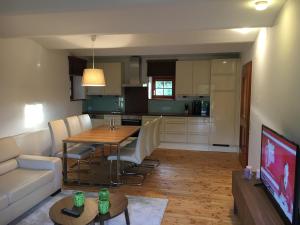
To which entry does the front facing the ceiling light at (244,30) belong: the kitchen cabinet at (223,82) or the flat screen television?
the kitchen cabinet

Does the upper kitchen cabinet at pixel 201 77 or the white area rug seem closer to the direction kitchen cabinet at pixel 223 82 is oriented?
the white area rug

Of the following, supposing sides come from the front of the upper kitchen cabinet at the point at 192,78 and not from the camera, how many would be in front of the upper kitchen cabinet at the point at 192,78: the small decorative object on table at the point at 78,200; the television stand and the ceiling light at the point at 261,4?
3

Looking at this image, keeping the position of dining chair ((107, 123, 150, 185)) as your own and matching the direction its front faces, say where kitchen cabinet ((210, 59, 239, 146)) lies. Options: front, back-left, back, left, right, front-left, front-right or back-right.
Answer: back-right

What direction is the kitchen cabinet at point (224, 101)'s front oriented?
toward the camera

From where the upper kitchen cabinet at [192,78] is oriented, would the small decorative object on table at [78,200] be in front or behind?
in front

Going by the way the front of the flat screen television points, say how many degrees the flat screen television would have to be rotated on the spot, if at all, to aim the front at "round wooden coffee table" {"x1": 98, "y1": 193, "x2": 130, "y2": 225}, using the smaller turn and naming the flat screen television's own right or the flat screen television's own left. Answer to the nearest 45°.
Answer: approximately 45° to the flat screen television's own right

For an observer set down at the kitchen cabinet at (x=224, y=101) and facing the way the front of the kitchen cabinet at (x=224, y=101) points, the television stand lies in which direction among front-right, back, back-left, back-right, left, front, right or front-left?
front

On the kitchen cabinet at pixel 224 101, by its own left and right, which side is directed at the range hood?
right

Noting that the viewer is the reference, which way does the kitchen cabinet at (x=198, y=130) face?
facing the viewer

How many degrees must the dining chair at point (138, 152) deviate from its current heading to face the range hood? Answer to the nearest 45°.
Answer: approximately 90° to its right

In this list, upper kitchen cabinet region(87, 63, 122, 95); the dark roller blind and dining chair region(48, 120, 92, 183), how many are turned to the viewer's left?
0

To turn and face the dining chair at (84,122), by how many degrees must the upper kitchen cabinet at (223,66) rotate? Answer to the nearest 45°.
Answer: approximately 45° to its right

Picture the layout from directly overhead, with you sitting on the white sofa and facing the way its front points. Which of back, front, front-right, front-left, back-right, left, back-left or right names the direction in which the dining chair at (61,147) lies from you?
left

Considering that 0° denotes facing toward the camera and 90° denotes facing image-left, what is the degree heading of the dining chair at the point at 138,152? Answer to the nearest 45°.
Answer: approximately 90°
